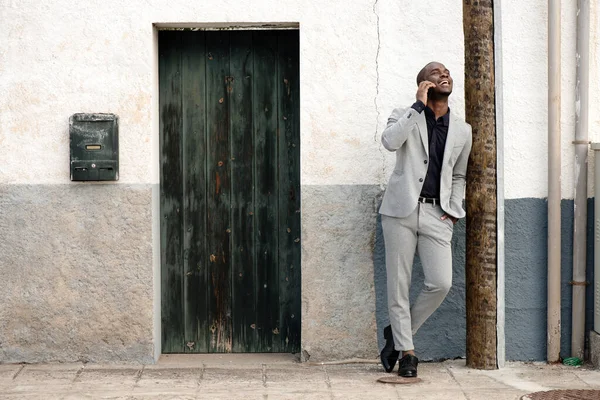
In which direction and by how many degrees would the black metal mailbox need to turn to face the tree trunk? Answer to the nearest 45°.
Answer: approximately 90° to its left

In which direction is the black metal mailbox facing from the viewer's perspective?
toward the camera

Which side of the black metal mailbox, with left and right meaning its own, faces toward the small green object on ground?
left

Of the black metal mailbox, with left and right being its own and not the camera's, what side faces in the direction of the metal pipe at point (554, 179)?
left

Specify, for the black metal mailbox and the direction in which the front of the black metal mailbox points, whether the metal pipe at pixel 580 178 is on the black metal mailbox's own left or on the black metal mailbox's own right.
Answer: on the black metal mailbox's own left

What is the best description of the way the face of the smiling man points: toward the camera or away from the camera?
toward the camera
